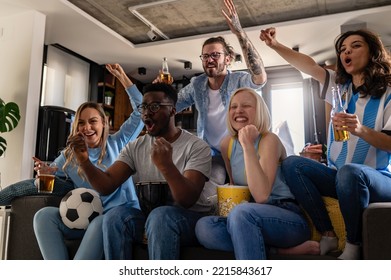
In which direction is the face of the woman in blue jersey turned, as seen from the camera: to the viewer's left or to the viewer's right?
to the viewer's left

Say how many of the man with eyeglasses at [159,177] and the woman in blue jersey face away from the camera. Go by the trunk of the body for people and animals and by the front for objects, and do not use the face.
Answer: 0

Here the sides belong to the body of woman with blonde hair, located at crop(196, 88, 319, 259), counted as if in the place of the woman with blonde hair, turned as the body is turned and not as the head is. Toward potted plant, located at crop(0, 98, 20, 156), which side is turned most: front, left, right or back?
right

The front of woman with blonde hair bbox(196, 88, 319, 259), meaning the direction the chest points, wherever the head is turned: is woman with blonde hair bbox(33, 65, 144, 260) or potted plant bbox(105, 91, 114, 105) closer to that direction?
the woman with blonde hair

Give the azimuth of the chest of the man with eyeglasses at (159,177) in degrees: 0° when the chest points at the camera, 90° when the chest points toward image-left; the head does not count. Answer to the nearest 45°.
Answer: approximately 45°

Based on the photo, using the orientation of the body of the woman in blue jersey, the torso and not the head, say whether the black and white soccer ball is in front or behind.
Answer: in front

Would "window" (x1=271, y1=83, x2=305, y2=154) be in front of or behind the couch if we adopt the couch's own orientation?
behind

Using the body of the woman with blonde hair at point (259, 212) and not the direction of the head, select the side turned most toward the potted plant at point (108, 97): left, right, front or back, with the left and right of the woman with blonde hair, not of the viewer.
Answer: right

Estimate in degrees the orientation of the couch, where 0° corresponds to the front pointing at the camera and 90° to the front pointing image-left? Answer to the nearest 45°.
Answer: approximately 0°
